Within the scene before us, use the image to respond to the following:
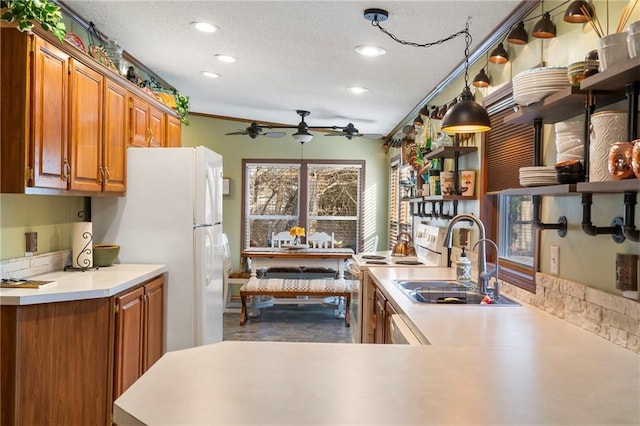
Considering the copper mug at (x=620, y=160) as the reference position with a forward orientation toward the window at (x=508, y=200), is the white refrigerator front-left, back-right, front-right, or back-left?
front-left

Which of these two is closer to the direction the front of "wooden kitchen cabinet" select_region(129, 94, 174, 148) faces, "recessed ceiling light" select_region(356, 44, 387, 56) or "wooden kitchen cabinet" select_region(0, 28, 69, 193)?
the recessed ceiling light

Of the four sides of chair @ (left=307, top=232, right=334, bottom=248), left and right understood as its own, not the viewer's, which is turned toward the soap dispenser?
front

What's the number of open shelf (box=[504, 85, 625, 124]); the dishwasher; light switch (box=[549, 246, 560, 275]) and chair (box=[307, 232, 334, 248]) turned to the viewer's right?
0

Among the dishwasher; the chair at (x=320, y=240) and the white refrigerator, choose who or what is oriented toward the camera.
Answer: the chair

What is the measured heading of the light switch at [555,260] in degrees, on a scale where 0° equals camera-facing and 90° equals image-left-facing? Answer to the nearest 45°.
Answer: approximately 45°

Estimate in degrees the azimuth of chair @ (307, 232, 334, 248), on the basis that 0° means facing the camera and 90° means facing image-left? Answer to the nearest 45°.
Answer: approximately 0°

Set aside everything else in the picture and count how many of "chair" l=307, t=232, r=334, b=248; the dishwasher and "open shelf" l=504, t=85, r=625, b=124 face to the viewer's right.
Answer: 0

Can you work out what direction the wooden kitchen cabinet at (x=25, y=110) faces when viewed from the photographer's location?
facing the viewer and to the right of the viewer

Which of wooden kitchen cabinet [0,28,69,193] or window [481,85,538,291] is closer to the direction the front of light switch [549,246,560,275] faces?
the wooden kitchen cabinet

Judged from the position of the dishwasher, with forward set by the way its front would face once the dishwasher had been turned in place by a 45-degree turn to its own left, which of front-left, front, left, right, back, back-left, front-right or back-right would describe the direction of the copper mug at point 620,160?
left

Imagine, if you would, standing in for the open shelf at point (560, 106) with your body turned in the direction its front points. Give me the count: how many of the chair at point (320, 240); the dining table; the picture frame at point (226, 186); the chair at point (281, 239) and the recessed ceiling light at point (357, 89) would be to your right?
5

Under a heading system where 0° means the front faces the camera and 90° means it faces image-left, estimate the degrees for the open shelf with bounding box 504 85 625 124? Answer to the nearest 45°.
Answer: approximately 45°

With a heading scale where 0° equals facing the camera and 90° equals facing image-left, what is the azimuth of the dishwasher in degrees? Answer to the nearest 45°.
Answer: approximately 90°

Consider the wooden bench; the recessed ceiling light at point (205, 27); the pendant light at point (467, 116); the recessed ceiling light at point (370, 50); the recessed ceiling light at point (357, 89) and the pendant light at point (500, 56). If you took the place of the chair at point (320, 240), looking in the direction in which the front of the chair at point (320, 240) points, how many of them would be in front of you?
6
